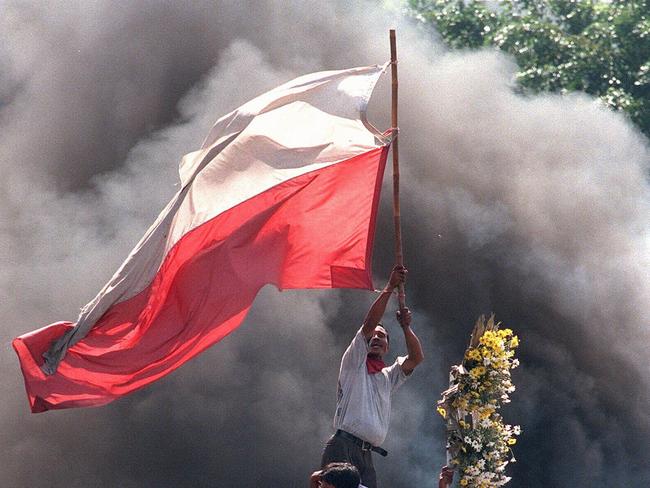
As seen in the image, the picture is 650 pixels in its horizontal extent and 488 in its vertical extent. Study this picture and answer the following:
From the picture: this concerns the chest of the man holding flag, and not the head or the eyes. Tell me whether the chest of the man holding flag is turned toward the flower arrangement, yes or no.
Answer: no
